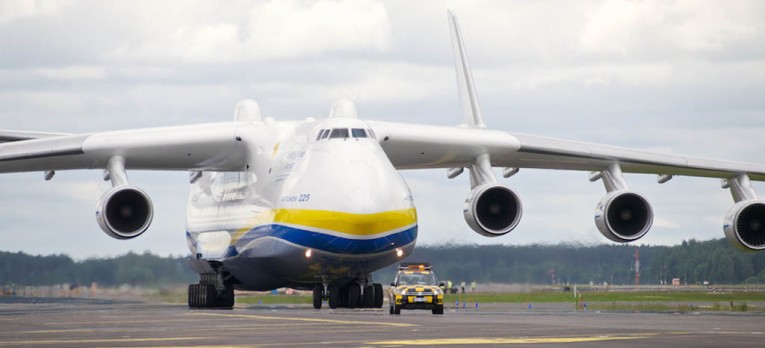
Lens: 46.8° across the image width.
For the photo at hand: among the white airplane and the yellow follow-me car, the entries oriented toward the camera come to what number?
2

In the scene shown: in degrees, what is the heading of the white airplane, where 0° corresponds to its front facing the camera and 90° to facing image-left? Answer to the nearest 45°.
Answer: approximately 0°
